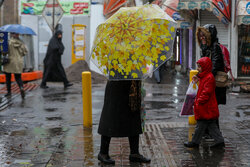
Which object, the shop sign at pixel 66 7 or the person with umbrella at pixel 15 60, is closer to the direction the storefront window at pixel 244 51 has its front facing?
the person with umbrella

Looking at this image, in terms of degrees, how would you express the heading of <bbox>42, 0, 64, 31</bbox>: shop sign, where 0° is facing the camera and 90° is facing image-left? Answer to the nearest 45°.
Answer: approximately 0°

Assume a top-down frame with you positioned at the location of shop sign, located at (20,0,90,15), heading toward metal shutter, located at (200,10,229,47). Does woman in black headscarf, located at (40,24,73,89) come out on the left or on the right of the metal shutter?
right

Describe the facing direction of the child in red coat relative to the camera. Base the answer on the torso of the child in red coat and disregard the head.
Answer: to the viewer's left
